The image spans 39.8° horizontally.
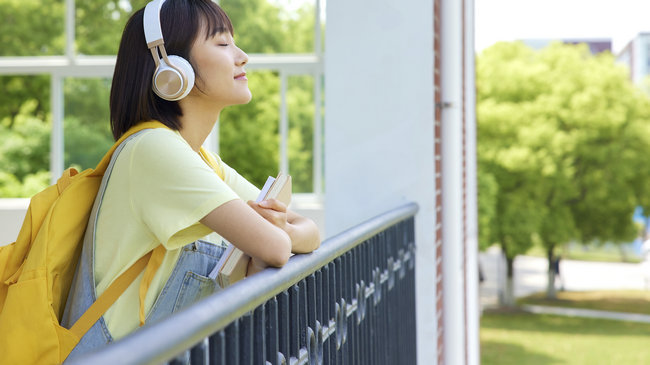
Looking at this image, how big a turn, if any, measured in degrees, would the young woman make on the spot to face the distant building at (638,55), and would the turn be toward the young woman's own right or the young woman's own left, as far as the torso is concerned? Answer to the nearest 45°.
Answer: approximately 45° to the young woman's own left

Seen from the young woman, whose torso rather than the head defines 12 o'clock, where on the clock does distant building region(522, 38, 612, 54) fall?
The distant building is roughly at 10 o'clock from the young woman.

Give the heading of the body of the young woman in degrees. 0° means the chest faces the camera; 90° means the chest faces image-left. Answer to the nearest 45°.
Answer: approximately 270°

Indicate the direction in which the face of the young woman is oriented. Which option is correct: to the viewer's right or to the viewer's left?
to the viewer's right
